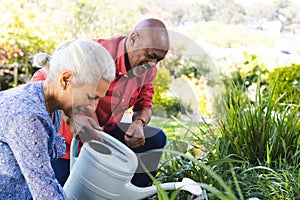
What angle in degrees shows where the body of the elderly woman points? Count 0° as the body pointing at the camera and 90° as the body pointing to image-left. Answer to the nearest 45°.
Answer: approximately 270°
